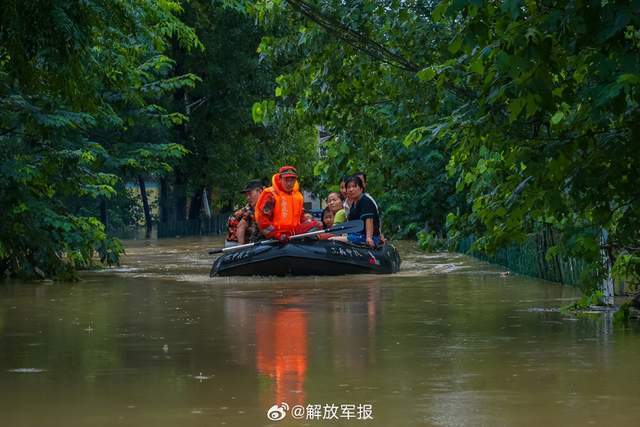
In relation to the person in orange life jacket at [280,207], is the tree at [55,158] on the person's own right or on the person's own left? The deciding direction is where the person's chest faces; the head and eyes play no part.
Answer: on the person's own right

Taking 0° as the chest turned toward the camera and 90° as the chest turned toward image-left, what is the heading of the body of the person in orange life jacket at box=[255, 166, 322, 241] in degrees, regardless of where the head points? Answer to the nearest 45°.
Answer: approximately 315°

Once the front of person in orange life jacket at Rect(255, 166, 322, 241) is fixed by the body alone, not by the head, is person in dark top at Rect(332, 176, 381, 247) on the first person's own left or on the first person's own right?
on the first person's own left
